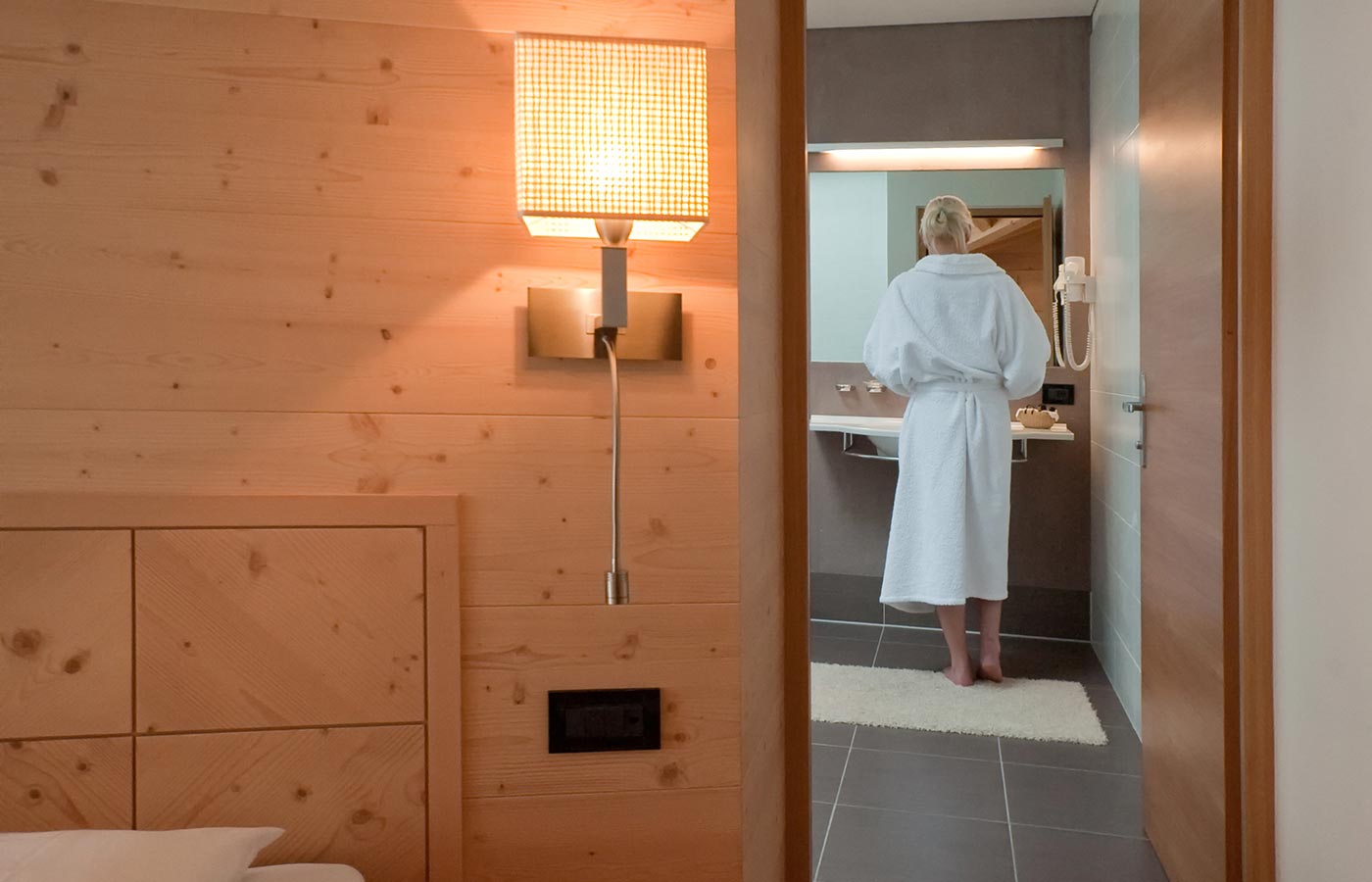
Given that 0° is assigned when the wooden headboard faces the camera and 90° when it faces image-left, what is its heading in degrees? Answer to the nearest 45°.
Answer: approximately 0°

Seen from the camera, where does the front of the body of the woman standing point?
away from the camera

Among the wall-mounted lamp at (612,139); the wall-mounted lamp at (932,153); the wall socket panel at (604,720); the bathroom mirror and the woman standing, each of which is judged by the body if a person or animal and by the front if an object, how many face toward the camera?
4

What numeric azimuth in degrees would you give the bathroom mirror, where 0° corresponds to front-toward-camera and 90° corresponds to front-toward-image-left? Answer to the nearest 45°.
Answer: approximately 0°

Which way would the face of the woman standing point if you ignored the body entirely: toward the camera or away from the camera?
away from the camera
